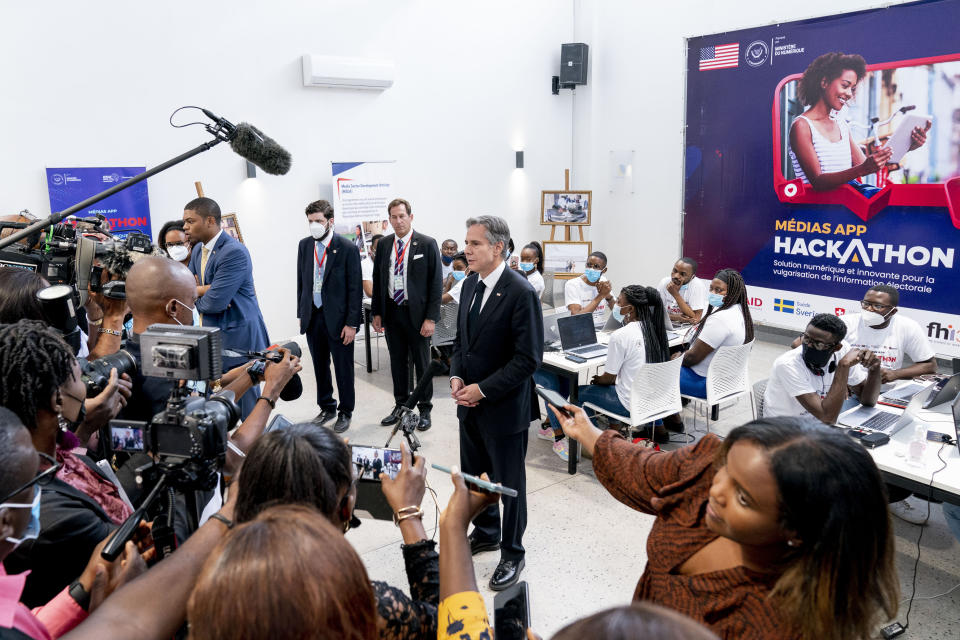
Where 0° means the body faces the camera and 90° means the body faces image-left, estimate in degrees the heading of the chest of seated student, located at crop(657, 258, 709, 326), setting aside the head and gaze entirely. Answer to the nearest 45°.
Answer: approximately 45°

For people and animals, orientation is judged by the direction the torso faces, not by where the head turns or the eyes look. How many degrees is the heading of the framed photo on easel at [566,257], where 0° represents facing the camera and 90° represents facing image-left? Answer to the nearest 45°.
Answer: approximately 0°

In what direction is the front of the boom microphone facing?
to the viewer's right

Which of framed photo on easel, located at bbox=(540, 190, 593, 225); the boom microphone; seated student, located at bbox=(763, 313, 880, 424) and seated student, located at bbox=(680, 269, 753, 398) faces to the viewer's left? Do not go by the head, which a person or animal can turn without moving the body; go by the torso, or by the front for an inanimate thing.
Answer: seated student, located at bbox=(680, 269, 753, 398)

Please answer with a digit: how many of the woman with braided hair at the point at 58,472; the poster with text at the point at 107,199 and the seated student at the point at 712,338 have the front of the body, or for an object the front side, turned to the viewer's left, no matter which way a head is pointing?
1

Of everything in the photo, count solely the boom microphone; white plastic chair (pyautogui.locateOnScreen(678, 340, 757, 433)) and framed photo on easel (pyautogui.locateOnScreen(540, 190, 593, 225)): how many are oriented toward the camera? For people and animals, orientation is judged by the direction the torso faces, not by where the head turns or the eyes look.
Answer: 1

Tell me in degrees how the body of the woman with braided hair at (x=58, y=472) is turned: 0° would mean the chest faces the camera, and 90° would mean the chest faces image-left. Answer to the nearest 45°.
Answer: approximately 270°

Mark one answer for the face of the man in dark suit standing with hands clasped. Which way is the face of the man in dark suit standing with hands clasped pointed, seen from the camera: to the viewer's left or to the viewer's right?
to the viewer's left

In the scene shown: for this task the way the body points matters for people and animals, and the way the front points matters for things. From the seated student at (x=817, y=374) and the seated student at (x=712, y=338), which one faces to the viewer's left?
the seated student at (x=712, y=338)
